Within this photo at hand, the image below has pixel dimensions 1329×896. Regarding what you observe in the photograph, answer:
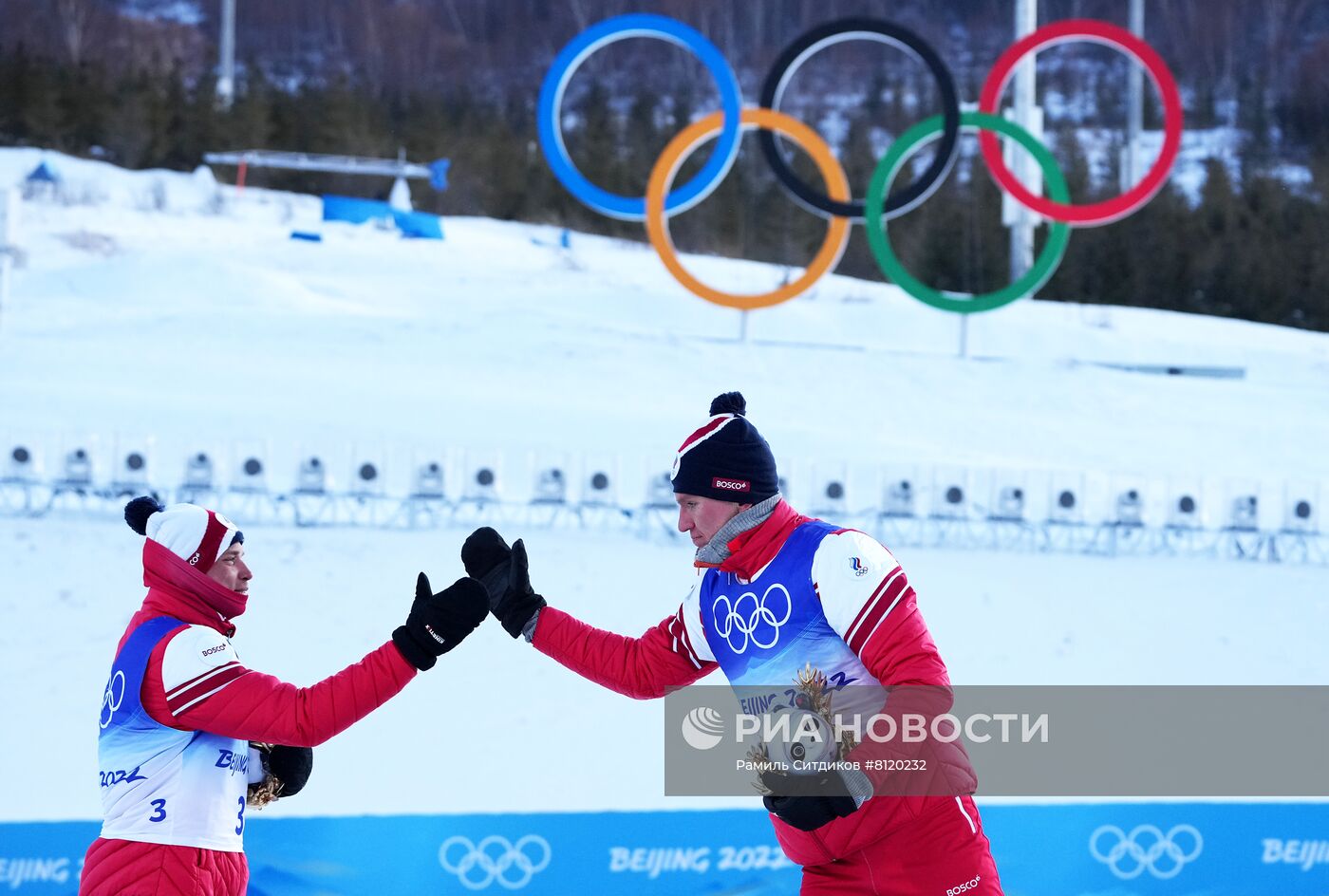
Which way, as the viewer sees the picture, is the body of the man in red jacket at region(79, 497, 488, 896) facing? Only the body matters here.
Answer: to the viewer's right

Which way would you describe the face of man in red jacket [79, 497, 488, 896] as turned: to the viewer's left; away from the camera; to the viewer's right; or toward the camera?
to the viewer's right

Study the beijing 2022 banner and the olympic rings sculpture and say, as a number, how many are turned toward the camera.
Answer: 2

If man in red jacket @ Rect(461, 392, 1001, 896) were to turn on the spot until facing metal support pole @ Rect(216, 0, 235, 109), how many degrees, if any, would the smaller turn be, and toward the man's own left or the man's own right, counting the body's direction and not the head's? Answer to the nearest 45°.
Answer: approximately 90° to the man's own right

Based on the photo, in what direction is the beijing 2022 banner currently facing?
toward the camera

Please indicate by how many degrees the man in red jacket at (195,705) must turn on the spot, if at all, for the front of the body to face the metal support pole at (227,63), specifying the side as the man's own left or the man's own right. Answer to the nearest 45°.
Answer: approximately 90° to the man's own left

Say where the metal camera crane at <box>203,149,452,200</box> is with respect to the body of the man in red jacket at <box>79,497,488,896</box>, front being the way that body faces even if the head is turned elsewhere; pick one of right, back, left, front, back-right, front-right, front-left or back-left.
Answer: left

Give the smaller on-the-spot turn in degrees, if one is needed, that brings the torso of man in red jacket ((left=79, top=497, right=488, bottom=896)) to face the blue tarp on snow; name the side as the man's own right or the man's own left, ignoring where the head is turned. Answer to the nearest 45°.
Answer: approximately 90° to the man's own left

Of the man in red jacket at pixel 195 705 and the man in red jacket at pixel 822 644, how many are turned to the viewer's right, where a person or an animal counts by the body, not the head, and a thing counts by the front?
1

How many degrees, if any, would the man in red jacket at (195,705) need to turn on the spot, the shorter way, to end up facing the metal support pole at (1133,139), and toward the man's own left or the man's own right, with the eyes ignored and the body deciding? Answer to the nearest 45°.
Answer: approximately 45° to the man's own left
